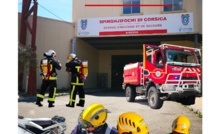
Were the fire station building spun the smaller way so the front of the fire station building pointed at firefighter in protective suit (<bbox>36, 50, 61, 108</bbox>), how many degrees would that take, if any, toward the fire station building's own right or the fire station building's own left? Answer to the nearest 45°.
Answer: approximately 45° to the fire station building's own right

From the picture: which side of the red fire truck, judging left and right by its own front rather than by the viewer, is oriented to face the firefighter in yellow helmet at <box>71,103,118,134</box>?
right

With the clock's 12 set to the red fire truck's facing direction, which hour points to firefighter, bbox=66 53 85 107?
The firefighter is roughly at 4 o'clock from the red fire truck.

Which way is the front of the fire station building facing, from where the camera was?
facing the viewer
